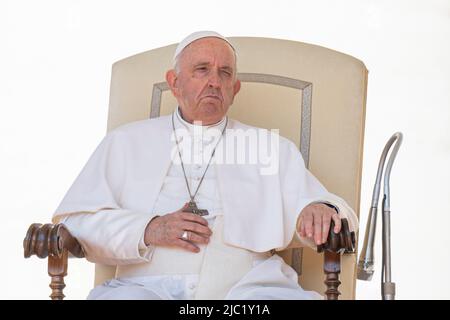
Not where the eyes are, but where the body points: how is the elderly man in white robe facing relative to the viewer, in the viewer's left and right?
facing the viewer
